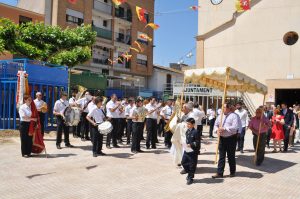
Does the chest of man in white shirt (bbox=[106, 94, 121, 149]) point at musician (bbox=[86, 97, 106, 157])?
no

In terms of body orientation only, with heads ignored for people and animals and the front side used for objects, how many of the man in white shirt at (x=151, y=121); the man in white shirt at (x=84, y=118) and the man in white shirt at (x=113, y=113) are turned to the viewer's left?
0

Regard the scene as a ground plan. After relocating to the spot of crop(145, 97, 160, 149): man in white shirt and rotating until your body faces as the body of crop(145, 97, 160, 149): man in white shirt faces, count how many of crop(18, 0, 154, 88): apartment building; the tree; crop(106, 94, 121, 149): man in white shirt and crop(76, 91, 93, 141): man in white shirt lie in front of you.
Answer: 0

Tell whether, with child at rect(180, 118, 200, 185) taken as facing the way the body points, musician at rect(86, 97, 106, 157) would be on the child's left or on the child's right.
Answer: on the child's right

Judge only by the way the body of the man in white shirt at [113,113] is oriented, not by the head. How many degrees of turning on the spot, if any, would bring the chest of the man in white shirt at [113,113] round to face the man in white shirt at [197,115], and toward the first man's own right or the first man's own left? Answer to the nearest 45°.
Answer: approximately 45° to the first man's own left

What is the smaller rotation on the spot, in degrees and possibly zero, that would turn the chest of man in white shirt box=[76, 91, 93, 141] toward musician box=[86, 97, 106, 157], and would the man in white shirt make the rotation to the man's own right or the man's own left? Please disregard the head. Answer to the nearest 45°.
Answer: approximately 45° to the man's own right

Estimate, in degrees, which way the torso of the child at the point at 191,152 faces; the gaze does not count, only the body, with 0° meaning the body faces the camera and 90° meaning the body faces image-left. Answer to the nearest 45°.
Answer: approximately 45°

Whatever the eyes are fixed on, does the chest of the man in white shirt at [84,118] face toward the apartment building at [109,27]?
no

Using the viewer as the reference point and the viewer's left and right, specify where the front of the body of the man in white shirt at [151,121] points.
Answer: facing the viewer and to the right of the viewer

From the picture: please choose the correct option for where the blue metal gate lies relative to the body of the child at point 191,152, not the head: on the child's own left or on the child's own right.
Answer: on the child's own right

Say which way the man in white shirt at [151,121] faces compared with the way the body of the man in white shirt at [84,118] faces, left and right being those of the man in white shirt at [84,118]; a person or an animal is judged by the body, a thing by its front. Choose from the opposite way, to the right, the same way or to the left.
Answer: the same way
